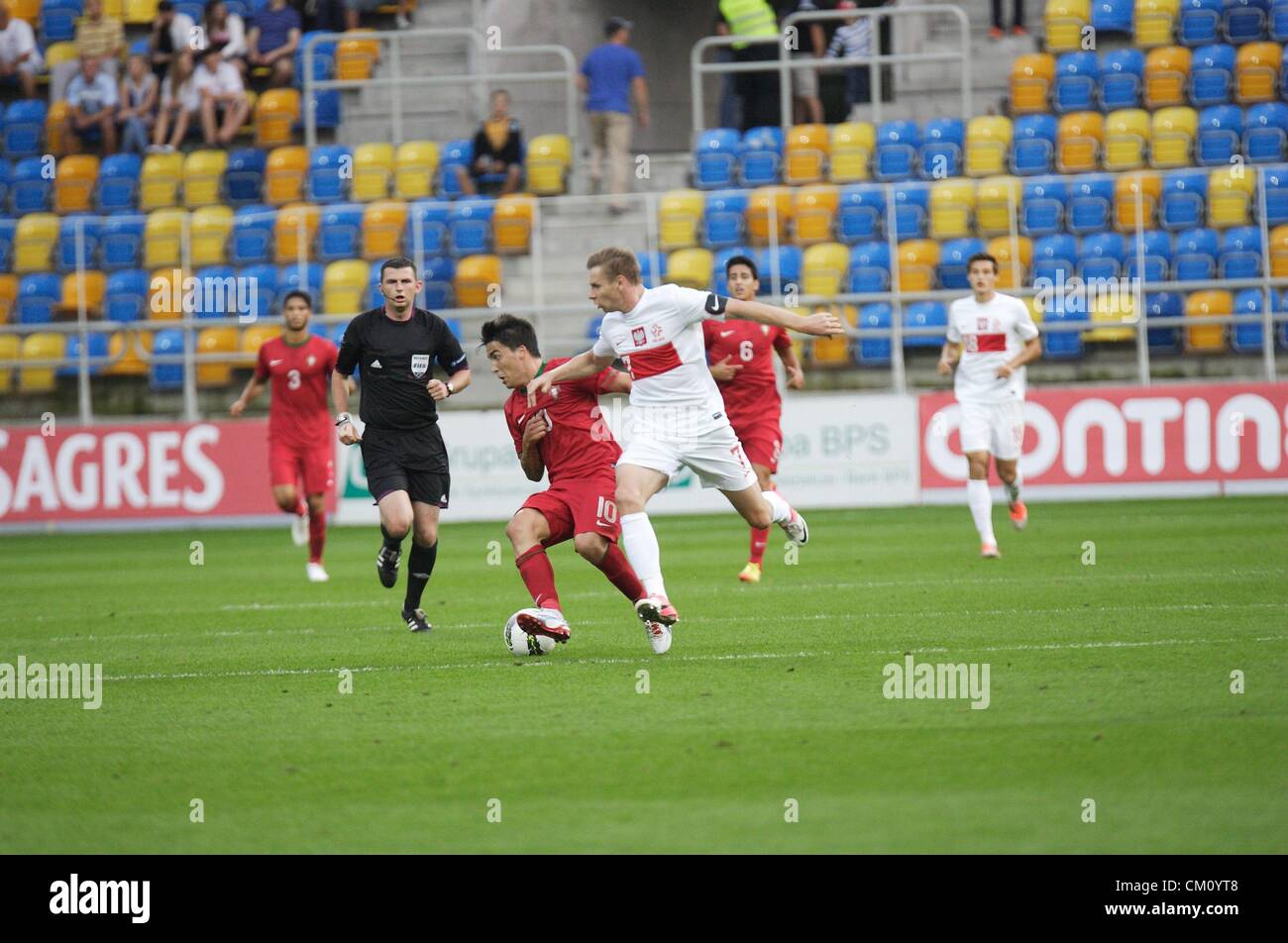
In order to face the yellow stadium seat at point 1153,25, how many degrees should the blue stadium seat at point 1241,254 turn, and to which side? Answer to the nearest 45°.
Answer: approximately 180°

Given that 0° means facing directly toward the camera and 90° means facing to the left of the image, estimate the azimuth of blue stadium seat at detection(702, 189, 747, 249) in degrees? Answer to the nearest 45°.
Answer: approximately 0°

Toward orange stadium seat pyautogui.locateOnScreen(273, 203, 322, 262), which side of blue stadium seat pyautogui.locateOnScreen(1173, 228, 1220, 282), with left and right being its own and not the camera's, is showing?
right

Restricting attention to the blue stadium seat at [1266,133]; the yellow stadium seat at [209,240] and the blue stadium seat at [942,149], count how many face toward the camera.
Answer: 3

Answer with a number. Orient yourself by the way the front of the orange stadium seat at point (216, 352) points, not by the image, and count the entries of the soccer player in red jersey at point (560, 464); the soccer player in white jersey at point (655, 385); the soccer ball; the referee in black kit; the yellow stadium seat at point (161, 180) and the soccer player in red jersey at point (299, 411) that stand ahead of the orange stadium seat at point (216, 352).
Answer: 5

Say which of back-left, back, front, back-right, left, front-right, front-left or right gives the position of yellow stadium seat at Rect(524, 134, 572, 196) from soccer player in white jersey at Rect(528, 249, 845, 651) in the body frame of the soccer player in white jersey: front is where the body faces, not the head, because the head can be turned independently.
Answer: back-right

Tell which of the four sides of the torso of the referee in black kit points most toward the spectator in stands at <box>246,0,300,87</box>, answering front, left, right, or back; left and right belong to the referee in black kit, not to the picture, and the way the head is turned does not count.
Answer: back

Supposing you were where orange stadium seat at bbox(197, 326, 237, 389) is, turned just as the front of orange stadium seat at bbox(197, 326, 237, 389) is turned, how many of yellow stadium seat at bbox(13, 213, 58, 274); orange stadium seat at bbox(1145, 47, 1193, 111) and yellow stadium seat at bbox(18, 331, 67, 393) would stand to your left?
1

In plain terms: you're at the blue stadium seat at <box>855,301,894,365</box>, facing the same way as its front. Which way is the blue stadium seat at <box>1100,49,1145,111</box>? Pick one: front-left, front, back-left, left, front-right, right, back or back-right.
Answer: back-left

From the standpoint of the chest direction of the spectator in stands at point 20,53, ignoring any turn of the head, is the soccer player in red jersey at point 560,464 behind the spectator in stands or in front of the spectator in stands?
in front

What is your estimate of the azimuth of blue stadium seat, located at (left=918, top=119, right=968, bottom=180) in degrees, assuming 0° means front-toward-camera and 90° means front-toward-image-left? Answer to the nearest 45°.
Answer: approximately 0°

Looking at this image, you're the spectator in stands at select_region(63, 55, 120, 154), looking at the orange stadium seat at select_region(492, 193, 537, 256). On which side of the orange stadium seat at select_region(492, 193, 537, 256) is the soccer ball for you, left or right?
right
